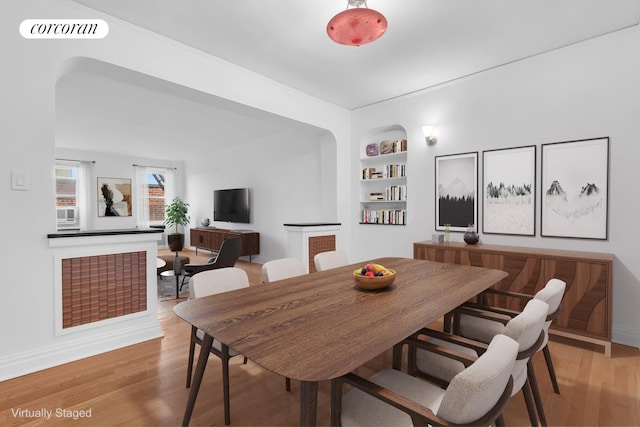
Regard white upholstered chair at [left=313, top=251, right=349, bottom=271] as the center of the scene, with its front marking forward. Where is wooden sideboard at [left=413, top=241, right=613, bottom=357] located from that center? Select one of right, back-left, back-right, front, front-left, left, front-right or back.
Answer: front-left

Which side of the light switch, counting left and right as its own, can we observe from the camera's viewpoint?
front

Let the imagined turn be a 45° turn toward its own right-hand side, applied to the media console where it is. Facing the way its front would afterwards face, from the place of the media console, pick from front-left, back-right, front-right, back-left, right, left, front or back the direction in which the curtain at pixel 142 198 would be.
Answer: front-right

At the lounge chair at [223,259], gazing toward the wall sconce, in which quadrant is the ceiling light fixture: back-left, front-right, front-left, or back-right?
front-right

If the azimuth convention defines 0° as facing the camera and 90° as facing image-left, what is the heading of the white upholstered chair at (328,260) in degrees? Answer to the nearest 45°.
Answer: approximately 315°

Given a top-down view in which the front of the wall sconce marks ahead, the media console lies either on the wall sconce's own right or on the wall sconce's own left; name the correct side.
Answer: on the wall sconce's own right

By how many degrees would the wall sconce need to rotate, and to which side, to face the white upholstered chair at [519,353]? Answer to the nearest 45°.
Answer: approximately 45° to its left

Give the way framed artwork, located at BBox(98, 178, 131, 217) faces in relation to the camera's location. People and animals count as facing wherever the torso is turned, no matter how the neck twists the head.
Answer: facing the viewer

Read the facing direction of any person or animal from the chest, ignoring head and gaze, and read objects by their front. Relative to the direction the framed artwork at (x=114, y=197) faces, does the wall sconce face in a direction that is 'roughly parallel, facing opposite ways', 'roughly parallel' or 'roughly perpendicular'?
roughly perpendicular

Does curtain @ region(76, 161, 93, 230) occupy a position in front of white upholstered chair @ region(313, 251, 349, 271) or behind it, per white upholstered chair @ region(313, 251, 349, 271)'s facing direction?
behind

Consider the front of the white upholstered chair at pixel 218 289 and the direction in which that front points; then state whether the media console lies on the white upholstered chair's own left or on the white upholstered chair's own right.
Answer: on the white upholstered chair's own left

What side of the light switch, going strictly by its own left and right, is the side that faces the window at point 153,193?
back

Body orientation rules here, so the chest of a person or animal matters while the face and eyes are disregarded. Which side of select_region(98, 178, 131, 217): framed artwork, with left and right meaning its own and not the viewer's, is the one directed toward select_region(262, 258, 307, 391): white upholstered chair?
front

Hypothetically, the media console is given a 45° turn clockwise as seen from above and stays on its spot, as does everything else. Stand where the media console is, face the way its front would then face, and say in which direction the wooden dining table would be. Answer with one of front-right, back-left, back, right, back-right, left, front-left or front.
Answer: left

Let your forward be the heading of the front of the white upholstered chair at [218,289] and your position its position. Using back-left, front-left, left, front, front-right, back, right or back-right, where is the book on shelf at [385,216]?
left
